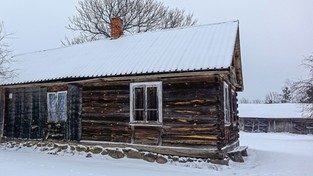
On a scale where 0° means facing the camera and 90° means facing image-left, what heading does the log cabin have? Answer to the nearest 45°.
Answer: approximately 45°
